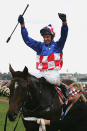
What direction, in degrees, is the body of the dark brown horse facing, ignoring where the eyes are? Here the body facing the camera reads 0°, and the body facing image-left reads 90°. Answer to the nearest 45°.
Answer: approximately 45°

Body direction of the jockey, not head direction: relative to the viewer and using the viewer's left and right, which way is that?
facing the viewer and to the left of the viewer
